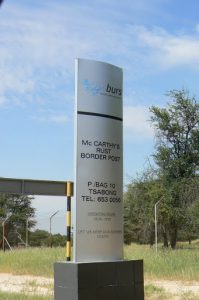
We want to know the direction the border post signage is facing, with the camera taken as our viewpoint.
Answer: facing the viewer and to the right of the viewer

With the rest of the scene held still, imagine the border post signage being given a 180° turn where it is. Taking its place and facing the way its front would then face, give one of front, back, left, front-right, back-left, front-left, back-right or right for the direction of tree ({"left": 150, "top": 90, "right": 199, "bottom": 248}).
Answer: front-right

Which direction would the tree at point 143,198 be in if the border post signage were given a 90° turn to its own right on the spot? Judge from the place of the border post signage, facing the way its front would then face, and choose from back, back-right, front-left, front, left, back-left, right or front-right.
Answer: back-right
